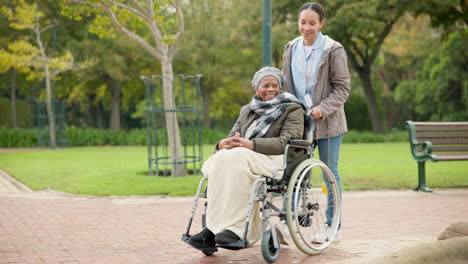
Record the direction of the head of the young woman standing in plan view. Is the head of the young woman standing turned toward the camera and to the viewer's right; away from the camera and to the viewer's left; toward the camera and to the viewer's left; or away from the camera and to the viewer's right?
toward the camera and to the viewer's left

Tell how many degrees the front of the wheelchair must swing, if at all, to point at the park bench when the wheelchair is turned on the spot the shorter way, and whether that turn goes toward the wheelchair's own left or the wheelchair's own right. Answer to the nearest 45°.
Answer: approximately 180°

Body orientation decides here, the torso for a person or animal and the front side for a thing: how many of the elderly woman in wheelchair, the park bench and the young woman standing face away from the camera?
0

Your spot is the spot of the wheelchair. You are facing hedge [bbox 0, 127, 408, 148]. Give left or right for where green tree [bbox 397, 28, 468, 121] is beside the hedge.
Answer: right

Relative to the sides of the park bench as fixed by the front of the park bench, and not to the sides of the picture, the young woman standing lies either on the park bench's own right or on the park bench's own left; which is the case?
on the park bench's own right

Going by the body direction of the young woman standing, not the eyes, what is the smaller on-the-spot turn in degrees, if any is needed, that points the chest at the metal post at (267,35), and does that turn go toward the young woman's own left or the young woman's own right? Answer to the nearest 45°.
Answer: approximately 135° to the young woman's own right

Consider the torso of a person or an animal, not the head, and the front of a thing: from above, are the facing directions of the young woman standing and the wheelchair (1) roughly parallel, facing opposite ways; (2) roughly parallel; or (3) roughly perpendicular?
roughly parallel

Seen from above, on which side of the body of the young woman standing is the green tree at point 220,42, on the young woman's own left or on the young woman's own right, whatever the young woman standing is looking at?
on the young woman's own right

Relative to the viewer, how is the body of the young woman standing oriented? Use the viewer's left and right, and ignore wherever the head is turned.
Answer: facing the viewer and to the left of the viewer

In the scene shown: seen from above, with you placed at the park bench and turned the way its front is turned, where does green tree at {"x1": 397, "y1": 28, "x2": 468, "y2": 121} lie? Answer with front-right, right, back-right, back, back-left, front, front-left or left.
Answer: back-left
